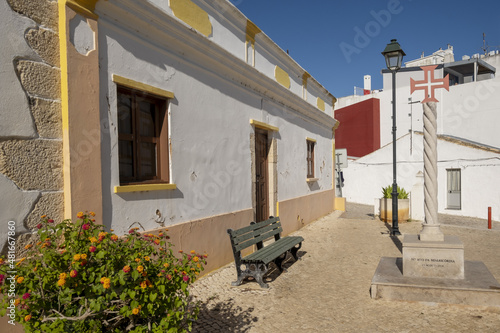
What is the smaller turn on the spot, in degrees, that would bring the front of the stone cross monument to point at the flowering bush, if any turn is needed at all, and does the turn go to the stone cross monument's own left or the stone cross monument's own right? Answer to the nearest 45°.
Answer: approximately 45° to the stone cross monument's own right

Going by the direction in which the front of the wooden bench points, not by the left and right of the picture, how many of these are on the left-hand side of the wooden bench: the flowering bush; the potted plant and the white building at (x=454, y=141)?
2

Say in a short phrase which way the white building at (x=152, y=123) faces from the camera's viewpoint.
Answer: facing the viewer and to the right of the viewer

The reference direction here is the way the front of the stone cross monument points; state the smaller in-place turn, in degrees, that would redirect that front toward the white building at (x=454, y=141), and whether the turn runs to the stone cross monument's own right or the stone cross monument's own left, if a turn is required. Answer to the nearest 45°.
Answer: approximately 180°

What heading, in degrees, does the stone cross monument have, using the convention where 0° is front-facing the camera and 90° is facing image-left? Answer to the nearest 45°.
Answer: approximately 0°

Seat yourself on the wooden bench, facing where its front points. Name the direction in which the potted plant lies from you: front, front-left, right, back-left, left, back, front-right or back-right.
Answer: left

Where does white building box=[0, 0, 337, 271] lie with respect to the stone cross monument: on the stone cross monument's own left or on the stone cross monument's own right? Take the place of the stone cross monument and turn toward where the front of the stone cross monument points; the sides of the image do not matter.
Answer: on the stone cross monument's own right

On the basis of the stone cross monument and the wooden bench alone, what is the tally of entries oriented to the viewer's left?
0

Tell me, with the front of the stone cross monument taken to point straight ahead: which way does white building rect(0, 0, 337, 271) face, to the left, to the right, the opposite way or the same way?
to the left

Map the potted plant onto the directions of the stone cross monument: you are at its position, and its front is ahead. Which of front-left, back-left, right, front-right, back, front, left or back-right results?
back

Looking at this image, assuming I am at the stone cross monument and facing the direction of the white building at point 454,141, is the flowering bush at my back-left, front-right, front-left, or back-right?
back-left

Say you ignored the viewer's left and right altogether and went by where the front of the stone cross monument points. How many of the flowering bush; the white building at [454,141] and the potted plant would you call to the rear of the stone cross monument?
2

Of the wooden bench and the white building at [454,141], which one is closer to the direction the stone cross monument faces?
the wooden bench
